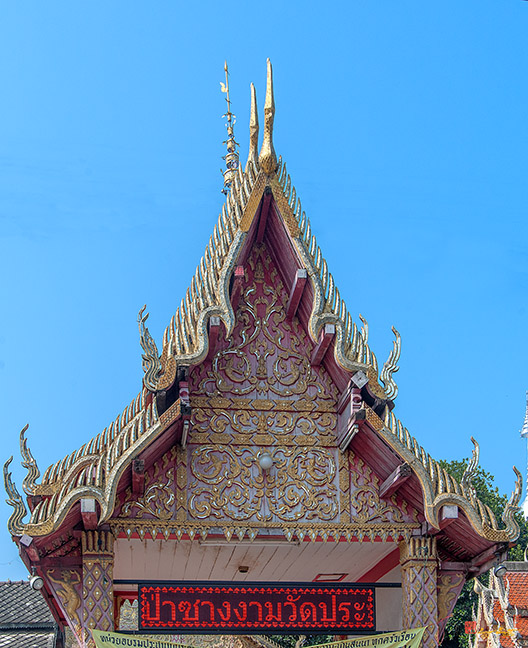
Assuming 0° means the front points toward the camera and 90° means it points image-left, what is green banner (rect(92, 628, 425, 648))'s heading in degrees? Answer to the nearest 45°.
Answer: approximately 0°

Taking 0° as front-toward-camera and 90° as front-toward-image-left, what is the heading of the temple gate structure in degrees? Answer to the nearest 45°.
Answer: approximately 0°
